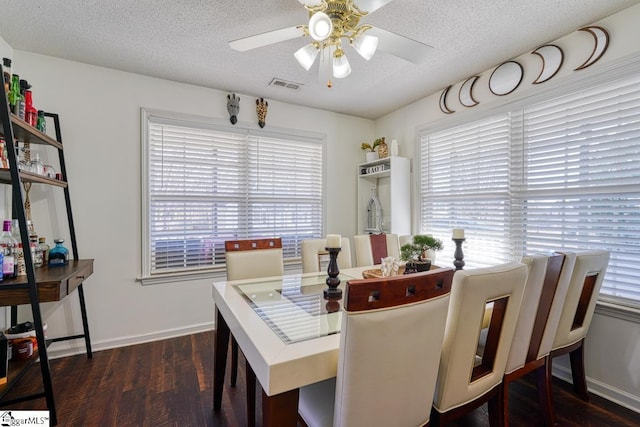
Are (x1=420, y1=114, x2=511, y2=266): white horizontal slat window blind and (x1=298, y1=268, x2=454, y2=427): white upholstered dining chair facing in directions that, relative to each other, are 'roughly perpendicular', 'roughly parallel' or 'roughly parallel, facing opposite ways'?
roughly perpendicular

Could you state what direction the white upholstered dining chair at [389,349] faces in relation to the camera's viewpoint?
facing away from the viewer and to the left of the viewer

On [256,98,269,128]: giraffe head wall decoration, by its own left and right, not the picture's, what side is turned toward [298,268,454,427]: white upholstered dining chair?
front

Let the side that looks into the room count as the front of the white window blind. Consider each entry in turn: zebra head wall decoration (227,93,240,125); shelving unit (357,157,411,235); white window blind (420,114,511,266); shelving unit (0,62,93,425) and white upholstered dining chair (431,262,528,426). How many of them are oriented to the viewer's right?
1

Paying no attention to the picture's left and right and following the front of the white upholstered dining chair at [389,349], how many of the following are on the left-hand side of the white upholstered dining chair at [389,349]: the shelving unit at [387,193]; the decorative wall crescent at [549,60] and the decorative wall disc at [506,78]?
0

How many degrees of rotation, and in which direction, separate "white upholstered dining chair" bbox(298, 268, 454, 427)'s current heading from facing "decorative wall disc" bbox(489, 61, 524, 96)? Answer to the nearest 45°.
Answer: approximately 90° to its right

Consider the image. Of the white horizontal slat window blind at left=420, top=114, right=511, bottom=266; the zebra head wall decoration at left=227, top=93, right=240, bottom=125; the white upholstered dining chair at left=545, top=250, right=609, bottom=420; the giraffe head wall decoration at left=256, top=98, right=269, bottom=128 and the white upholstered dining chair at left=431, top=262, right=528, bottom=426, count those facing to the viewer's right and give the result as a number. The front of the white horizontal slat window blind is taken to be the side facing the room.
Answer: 0

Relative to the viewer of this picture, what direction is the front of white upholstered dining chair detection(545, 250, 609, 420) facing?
facing away from the viewer and to the left of the viewer

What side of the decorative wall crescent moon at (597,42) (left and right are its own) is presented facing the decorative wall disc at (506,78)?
right

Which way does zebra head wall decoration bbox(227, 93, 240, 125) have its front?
toward the camera

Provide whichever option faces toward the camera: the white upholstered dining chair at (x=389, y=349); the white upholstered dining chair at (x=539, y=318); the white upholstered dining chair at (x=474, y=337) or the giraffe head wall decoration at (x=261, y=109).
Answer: the giraffe head wall decoration

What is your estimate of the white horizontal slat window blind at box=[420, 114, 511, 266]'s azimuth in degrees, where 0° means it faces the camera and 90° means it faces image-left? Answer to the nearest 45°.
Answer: approximately 45°

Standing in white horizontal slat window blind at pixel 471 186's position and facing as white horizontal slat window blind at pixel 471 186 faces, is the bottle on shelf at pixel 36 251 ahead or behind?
ahead

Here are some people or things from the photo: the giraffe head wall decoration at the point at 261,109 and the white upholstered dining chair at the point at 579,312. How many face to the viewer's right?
0

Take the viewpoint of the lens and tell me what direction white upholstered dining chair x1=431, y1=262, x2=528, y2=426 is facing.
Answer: facing away from the viewer and to the left of the viewer
